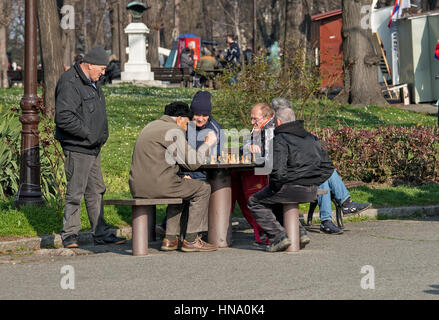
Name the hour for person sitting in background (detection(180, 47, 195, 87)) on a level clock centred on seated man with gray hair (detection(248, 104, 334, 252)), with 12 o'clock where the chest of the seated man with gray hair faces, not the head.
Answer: The person sitting in background is roughly at 1 o'clock from the seated man with gray hair.

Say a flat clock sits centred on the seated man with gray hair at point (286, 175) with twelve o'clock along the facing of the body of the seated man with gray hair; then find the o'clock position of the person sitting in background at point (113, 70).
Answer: The person sitting in background is roughly at 1 o'clock from the seated man with gray hair.

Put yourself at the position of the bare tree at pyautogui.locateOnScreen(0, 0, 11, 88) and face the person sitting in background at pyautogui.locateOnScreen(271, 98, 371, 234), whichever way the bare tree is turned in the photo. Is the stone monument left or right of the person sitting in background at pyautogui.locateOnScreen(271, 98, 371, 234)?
left

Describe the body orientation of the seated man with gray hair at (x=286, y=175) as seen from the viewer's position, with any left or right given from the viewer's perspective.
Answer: facing away from the viewer and to the left of the viewer

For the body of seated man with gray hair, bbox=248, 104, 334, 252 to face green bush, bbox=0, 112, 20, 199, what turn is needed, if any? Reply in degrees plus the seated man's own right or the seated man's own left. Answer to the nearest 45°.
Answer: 0° — they already face it

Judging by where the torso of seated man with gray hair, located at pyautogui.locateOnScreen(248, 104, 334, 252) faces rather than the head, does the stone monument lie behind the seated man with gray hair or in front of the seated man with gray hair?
in front

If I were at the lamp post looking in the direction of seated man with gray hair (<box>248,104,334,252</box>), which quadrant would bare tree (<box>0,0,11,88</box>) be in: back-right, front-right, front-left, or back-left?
back-left

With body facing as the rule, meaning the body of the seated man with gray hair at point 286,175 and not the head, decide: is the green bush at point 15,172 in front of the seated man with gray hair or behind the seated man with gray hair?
in front

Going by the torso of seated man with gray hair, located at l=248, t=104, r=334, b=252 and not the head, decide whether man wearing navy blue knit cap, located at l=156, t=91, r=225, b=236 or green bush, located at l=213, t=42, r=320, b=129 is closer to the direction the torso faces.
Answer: the man wearing navy blue knit cap

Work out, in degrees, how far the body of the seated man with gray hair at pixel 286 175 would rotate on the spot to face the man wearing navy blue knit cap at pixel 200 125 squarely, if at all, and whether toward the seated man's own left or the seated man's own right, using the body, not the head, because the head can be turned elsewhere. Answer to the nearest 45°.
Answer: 0° — they already face them

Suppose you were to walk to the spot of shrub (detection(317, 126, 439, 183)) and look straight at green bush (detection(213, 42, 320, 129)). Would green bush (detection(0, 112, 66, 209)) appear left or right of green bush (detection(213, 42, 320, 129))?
left

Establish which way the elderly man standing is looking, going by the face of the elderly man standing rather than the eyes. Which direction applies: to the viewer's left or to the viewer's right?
to the viewer's right
